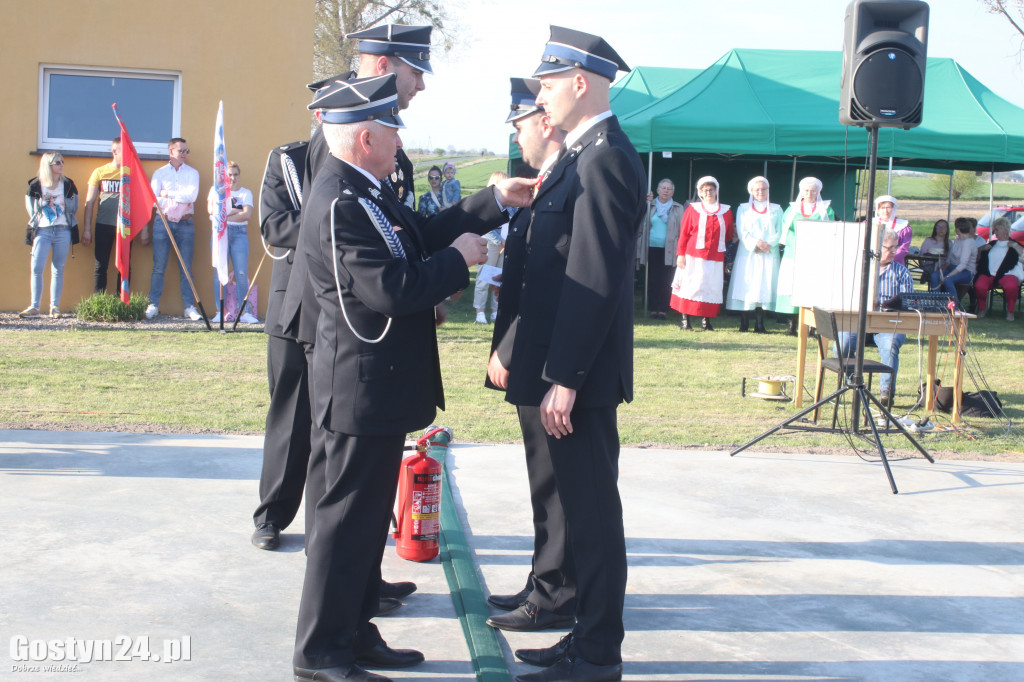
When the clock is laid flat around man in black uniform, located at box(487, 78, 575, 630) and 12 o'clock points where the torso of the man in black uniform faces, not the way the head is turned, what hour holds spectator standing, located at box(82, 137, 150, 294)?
The spectator standing is roughly at 2 o'clock from the man in black uniform.

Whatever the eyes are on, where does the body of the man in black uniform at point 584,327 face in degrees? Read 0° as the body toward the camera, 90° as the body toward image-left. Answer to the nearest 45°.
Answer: approximately 90°

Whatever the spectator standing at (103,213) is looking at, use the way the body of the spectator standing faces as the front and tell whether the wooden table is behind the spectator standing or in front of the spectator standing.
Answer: in front

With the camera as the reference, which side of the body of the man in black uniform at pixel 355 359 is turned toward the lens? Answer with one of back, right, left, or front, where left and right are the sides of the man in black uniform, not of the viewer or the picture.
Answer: right

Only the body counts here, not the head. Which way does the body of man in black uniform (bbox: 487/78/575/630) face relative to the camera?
to the viewer's left

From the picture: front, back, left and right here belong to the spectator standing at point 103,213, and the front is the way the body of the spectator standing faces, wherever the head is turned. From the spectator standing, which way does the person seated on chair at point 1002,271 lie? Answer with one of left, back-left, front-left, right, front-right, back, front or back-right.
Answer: left

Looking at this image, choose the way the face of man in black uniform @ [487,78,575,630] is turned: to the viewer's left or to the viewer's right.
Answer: to the viewer's left

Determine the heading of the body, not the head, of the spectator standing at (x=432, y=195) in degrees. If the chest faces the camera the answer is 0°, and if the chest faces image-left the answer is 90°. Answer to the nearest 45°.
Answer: approximately 0°

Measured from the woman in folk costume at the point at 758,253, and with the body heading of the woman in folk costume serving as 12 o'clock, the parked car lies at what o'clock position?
The parked car is roughly at 7 o'clock from the woman in folk costume.

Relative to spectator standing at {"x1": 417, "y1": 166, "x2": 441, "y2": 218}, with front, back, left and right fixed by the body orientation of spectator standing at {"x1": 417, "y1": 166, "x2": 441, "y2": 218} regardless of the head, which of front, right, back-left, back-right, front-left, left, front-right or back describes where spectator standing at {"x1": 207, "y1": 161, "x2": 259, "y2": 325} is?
front-right
